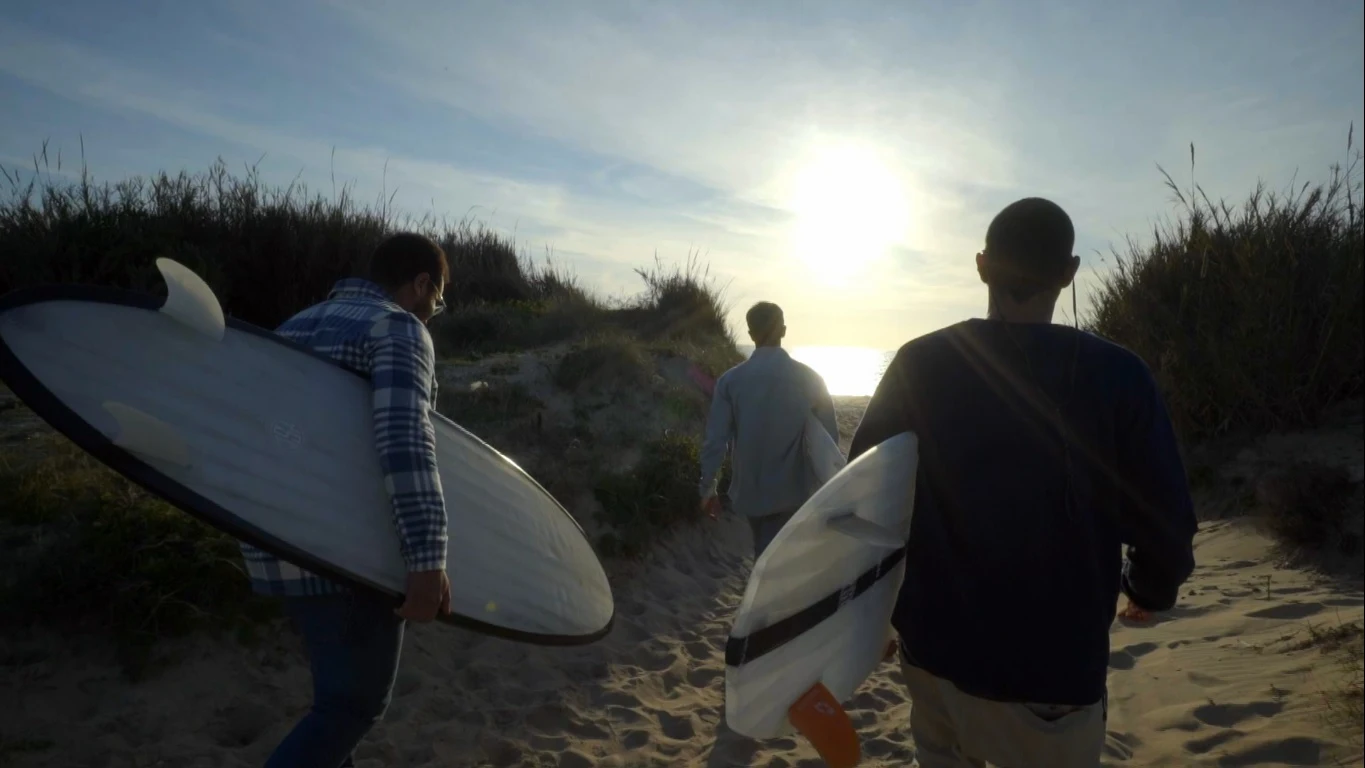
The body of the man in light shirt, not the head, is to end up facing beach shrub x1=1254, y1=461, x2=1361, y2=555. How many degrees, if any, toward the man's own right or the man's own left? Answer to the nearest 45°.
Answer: approximately 45° to the man's own right

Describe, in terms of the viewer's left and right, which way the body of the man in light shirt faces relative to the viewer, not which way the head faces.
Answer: facing away from the viewer

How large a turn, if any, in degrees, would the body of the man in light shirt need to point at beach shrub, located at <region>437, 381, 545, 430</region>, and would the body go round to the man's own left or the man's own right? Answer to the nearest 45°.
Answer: approximately 45° to the man's own left

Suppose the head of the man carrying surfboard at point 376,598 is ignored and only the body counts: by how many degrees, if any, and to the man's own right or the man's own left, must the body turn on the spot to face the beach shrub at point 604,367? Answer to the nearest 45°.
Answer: approximately 45° to the man's own left

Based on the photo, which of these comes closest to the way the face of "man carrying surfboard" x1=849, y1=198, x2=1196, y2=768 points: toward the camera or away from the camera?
away from the camera

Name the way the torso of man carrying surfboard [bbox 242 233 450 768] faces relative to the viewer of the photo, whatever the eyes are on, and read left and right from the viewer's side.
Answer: facing away from the viewer and to the right of the viewer

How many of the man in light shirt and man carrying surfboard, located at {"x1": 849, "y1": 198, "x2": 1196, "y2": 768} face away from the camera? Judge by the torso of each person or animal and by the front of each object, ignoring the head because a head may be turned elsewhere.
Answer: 2

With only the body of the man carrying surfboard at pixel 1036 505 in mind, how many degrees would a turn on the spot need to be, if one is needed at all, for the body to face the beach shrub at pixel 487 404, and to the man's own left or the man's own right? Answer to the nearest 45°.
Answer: approximately 45° to the man's own left

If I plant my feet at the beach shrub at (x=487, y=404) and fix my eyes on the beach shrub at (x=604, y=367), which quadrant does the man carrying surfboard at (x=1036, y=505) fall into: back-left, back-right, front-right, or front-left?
back-right

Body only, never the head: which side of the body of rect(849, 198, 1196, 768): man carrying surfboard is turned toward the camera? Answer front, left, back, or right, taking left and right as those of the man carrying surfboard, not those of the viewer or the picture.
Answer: back

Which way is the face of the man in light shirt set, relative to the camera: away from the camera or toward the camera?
away from the camera
